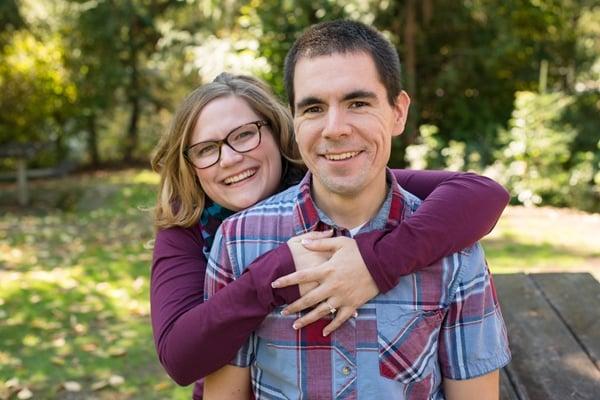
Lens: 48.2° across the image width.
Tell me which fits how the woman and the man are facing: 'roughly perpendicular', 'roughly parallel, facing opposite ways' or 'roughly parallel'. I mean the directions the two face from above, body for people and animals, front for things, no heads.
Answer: roughly parallel

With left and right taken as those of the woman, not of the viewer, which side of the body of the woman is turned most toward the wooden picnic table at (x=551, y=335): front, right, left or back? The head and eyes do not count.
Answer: left

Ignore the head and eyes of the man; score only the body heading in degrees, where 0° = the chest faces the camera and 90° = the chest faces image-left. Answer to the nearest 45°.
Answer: approximately 0°

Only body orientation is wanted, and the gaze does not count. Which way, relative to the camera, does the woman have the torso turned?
toward the camera

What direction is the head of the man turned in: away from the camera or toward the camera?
toward the camera

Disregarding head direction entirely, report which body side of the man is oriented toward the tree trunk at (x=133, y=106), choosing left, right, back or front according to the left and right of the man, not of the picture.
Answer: back

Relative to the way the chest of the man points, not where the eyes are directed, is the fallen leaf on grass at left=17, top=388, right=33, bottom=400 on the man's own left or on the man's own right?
on the man's own right

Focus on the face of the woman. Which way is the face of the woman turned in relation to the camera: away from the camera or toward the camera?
toward the camera
